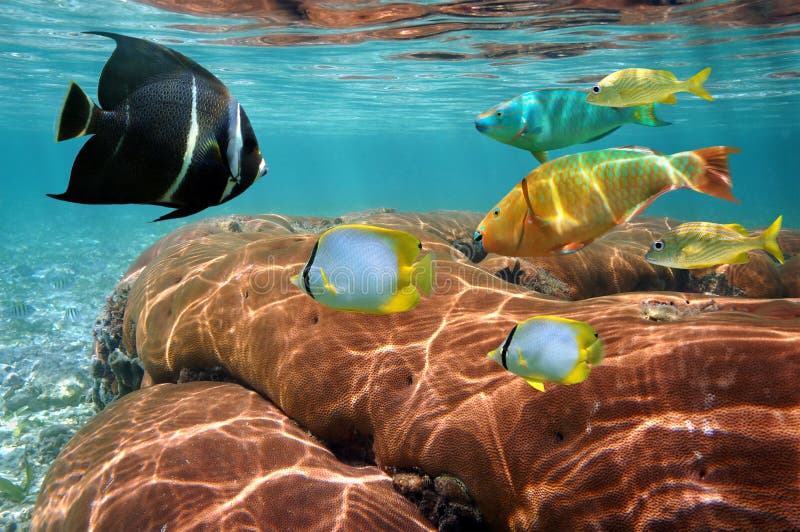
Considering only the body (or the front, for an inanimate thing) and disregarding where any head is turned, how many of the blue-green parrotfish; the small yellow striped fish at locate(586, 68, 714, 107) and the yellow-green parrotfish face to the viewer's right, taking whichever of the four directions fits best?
0

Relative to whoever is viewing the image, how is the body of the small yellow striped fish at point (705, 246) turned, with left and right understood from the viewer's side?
facing to the left of the viewer

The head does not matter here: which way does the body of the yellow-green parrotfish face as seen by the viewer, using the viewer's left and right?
facing to the left of the viewer

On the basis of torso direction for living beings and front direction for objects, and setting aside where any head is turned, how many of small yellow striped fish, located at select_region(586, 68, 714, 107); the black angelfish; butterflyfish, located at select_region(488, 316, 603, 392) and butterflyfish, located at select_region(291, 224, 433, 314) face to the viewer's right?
1

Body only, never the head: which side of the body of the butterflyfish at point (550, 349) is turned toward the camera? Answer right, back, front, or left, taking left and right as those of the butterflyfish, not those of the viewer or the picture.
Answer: left

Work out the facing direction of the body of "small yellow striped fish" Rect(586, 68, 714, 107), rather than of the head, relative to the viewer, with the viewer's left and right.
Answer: facing to the left of the viewer

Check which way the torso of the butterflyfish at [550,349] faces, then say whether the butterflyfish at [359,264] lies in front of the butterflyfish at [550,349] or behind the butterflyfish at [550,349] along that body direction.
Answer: in front

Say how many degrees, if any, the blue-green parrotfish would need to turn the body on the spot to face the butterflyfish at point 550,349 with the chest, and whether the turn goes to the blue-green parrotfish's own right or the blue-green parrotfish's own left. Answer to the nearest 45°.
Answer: approximately 90° to the blue-green parrotfish's own left

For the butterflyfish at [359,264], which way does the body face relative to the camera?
to the viewer's left

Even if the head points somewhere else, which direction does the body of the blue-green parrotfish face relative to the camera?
to the viewer's left

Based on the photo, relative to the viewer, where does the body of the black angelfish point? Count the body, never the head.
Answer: to the viewer's right
